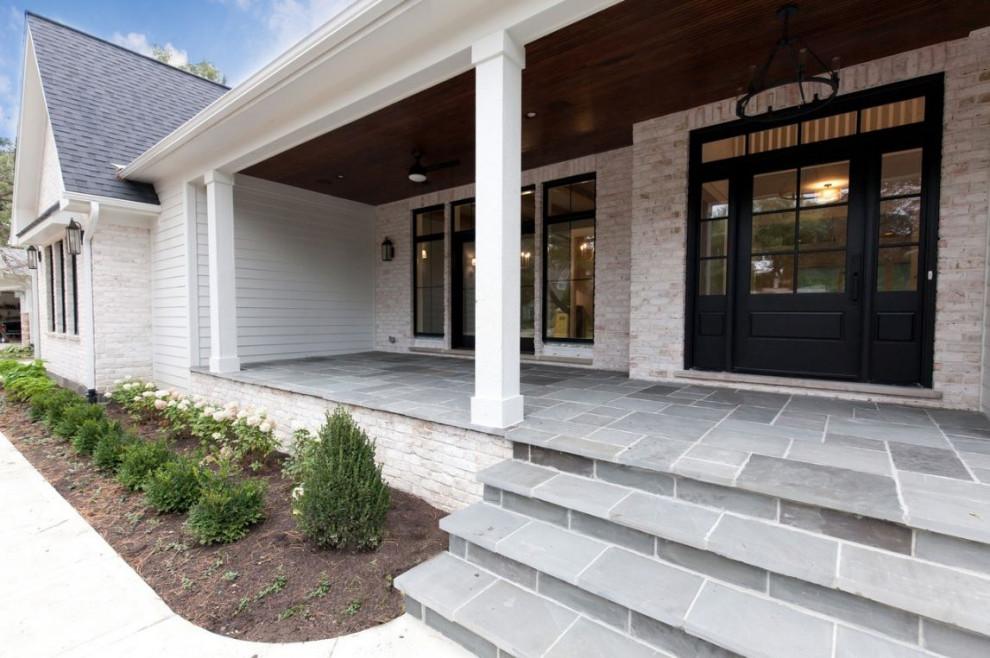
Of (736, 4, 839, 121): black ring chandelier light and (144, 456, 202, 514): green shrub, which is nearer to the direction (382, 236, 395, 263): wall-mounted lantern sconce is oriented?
the green shrub

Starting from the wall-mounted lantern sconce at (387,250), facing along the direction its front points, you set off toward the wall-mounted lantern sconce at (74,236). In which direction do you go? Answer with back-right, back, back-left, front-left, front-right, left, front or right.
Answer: front-right

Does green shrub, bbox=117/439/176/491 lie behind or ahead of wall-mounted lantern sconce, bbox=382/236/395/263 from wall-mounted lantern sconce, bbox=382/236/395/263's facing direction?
ahead

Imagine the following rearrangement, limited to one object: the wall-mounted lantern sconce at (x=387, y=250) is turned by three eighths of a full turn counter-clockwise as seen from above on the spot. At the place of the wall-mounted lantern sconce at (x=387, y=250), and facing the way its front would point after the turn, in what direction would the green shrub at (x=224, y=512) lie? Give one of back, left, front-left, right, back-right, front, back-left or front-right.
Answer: right

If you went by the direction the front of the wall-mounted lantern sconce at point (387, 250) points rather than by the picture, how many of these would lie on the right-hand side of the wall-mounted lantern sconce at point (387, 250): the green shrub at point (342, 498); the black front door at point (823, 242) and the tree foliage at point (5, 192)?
1

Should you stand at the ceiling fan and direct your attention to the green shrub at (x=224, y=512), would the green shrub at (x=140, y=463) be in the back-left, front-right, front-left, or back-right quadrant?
front-right

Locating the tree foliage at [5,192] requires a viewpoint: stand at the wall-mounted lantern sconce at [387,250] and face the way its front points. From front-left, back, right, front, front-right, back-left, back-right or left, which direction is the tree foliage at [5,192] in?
right

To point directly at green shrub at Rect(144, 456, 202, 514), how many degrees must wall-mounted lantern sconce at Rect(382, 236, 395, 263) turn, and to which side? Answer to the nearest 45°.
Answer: approximately 45° to its left

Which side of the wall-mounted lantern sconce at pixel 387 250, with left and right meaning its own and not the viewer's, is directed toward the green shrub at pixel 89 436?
front

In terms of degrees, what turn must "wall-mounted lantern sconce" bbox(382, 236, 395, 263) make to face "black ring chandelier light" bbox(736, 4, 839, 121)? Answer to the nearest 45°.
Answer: approximately 90° to its left

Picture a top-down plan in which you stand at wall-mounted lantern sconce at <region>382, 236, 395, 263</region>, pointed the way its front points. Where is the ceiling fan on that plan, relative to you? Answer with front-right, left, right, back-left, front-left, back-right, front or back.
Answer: front-left

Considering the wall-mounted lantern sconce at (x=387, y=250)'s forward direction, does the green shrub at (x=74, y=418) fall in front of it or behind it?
in front

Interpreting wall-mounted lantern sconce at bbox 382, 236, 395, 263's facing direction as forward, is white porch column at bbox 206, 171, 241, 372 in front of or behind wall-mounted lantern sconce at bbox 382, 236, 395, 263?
in front

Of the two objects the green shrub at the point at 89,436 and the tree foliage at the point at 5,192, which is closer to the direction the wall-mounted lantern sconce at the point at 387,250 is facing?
the green shrub

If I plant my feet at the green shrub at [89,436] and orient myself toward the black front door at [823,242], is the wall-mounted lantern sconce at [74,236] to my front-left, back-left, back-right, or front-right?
back-left
